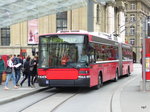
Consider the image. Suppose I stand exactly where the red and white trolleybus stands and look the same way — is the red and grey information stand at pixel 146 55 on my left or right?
on my left
